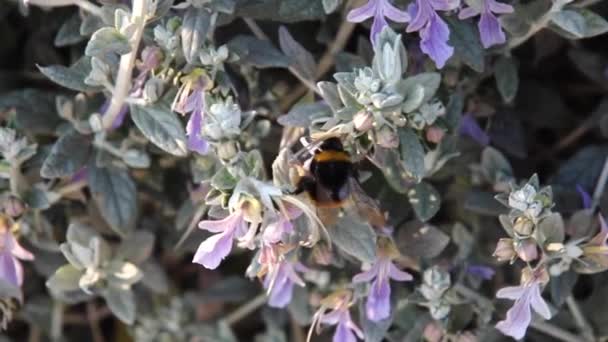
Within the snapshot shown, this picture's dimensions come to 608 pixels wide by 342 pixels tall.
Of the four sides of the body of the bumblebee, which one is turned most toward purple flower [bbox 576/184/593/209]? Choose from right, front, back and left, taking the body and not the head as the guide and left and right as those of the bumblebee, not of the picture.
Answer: right

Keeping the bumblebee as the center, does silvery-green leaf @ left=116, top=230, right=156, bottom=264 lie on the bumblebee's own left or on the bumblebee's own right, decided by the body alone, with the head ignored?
on the bumblebee's own left

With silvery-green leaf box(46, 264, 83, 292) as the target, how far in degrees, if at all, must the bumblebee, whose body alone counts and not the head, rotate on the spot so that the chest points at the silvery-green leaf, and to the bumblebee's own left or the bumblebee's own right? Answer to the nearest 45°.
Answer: approximately 90° to the bumblebee's own left

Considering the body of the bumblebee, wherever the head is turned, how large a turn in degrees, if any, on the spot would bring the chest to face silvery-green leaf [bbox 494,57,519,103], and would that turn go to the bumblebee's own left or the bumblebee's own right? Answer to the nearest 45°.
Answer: approximately 45° to the bumblebee's own right

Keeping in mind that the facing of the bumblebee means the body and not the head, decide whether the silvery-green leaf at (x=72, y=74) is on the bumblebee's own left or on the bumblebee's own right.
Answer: on the bumblebee's own left

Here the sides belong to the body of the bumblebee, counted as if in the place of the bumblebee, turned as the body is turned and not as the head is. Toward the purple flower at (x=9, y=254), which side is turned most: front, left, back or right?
left

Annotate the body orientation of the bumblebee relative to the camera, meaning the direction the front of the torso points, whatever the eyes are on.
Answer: away from the camera
